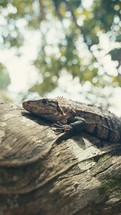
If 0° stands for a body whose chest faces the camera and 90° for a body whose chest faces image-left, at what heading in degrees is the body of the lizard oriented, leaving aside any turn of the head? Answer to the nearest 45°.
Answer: approximately 90°
